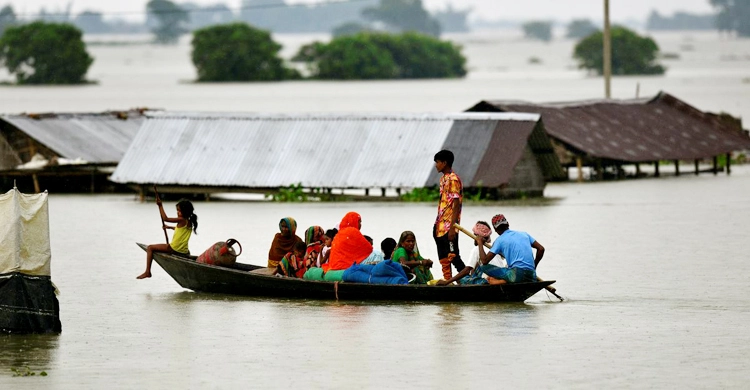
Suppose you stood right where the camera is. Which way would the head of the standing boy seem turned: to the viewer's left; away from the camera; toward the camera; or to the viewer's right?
to the viewer's left

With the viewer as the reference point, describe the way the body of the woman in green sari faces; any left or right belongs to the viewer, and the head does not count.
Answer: facing the viewer and to the right of the viewer

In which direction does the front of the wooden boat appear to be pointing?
to the viewer's left

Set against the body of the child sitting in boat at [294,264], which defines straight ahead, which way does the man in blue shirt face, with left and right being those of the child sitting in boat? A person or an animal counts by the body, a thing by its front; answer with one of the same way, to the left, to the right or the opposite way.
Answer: to the right

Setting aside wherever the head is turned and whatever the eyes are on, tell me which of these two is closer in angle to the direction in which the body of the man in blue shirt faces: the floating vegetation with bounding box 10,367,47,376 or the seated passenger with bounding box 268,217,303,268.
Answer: the seated passenger

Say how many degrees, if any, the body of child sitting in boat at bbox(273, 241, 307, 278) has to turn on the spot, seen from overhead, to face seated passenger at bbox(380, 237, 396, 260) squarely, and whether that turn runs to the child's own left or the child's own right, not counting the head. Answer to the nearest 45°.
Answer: approximately 135° to the child's own left

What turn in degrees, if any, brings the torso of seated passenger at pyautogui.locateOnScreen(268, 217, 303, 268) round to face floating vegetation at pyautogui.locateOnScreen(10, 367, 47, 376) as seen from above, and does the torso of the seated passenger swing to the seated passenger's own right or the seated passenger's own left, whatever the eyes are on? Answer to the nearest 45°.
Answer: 0° — they already face it
